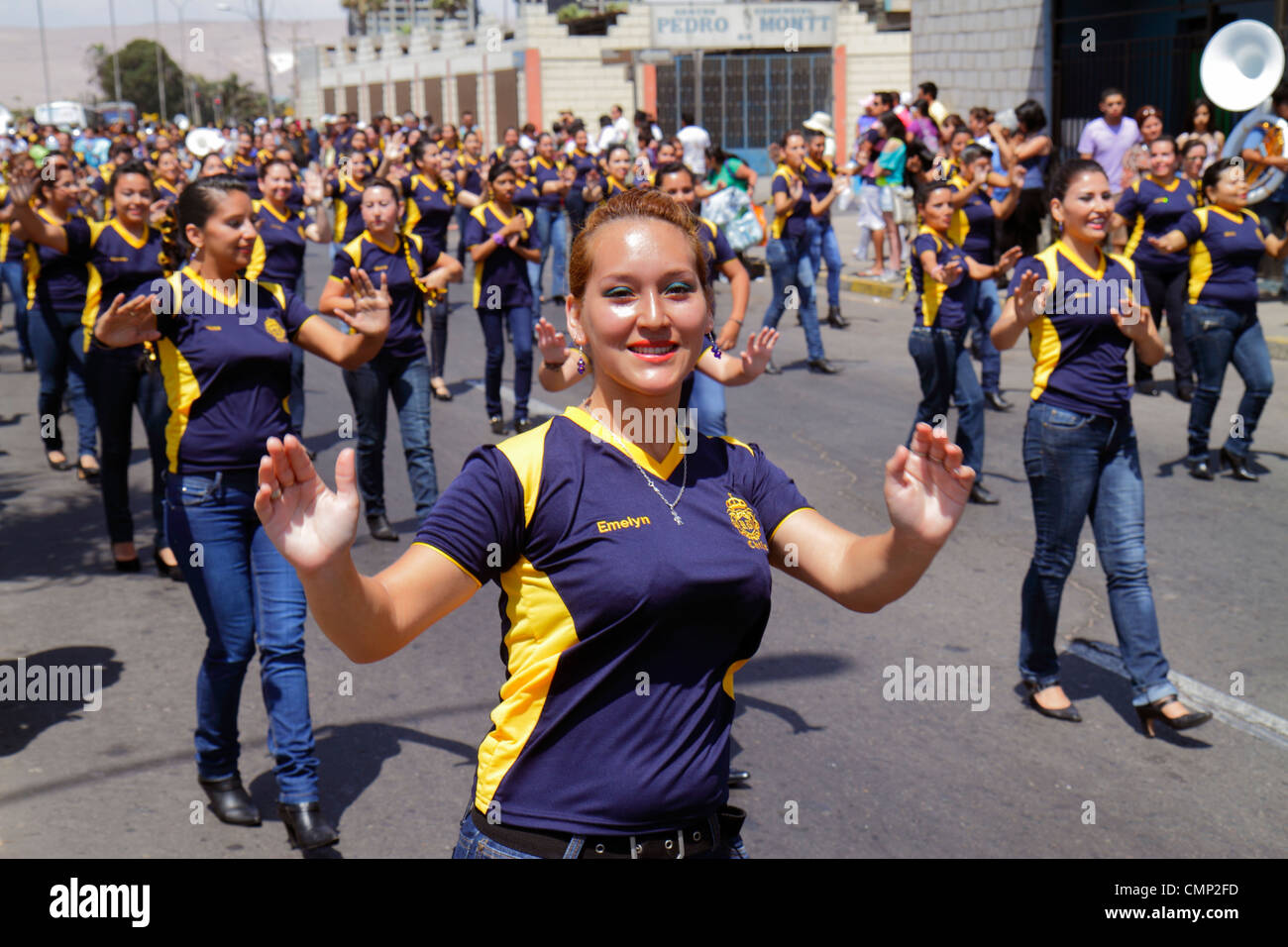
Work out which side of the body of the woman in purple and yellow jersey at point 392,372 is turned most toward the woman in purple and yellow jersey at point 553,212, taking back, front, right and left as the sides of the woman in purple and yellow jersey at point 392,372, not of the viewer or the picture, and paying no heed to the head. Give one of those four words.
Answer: back

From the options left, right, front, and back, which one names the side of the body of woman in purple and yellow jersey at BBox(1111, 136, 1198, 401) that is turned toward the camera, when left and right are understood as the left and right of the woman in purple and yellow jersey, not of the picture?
front

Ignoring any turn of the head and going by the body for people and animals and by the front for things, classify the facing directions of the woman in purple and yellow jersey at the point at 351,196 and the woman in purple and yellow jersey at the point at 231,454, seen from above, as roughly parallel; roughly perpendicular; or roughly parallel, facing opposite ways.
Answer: roughly parallel

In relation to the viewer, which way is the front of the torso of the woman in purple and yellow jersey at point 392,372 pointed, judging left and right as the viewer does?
facing the viewer

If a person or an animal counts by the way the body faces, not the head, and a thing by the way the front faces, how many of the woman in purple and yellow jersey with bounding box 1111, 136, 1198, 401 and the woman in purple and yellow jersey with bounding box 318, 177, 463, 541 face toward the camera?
2

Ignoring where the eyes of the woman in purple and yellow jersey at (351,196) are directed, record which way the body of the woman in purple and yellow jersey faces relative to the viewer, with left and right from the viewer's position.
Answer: facing the viewer and to the right of the viewer

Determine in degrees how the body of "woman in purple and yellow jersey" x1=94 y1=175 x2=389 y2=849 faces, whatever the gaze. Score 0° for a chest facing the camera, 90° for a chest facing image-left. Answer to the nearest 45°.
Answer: approximately 315°

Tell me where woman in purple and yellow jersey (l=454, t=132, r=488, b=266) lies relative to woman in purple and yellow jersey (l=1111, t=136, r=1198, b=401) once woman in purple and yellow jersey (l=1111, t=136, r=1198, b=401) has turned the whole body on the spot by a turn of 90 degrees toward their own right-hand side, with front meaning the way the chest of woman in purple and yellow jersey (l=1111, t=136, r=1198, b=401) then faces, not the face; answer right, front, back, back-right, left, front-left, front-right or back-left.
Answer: front-right

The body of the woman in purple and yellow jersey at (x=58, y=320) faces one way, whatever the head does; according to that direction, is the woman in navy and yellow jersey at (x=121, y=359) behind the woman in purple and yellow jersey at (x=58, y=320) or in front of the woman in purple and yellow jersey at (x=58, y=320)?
in front

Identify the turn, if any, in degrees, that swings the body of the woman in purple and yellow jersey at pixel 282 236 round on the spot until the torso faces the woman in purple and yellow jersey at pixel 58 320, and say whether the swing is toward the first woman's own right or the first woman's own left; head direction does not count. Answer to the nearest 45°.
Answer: approximately 90° to the first woman's own right
